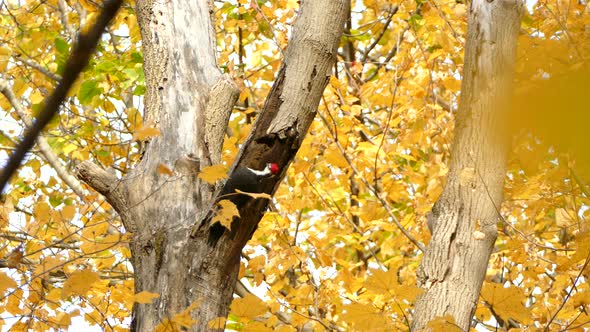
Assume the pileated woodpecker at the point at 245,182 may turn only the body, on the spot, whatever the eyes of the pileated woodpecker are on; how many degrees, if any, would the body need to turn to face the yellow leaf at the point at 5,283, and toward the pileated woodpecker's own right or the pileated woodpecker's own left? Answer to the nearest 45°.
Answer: approximately 135° to the pileated woodpecker's own left

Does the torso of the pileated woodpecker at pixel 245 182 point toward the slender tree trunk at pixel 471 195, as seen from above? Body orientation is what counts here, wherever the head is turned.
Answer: yes

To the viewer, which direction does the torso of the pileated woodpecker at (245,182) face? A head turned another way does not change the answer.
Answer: to the viewer's right

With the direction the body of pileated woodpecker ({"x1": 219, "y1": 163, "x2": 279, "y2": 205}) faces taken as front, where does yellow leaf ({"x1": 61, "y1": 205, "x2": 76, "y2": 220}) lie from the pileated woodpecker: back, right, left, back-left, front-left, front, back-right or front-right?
back-left

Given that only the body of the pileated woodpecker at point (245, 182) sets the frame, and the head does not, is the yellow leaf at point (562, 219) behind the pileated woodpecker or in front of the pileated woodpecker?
in front

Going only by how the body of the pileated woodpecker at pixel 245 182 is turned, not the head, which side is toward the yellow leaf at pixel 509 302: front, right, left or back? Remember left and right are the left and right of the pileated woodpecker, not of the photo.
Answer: front

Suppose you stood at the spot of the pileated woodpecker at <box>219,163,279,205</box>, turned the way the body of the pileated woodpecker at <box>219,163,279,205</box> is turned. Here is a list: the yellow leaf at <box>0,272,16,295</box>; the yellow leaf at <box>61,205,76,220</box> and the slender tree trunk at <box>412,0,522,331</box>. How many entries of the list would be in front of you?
1
